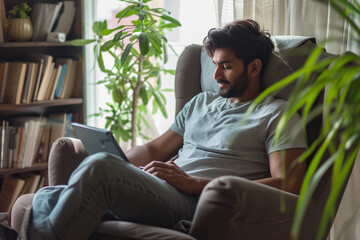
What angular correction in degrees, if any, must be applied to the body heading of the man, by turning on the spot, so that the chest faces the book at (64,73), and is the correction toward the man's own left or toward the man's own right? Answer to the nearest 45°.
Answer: approximately 90° to the man's own right

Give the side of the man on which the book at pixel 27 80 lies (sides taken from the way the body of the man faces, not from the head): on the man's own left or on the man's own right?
on the man's own right

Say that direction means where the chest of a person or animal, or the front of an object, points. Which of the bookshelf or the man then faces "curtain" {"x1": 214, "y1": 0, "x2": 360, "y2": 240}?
the bookshelf

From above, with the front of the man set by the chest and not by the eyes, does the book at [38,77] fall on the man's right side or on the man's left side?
on the man's right side

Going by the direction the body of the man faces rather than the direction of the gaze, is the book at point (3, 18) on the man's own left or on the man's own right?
on the man's own right

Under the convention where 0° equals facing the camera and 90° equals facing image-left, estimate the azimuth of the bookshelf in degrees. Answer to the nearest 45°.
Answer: approximately 315°

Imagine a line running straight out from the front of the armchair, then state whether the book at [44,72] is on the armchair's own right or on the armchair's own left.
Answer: on the armchair's own right

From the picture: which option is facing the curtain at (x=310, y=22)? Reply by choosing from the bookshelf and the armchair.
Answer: the bookshelf
